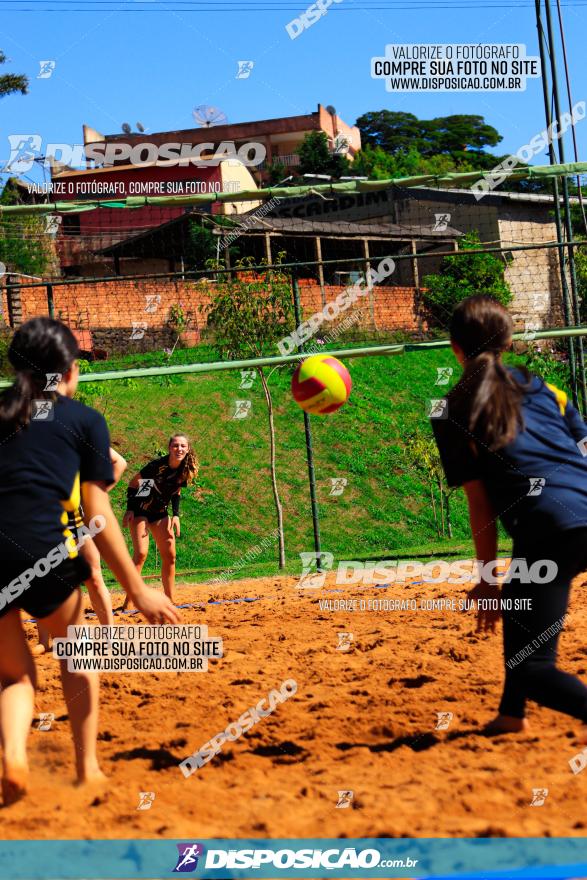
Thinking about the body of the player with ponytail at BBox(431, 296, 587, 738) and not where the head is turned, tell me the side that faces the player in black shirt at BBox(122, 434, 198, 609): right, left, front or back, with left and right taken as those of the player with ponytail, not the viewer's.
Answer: front

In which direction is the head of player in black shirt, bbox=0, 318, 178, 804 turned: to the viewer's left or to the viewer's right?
to the viewer's right

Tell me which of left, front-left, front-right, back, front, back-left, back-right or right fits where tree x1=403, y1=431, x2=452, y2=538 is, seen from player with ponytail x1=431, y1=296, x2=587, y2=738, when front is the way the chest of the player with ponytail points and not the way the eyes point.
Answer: front-right

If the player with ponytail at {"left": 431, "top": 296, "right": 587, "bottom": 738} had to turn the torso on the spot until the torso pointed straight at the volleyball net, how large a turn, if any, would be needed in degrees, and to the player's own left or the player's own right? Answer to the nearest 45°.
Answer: approximately 45° to the player's own right

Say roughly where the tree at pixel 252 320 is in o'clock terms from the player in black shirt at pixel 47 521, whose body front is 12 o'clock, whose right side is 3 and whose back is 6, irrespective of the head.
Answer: The tree is roughly at 11 o'clock from the player in black shirt.

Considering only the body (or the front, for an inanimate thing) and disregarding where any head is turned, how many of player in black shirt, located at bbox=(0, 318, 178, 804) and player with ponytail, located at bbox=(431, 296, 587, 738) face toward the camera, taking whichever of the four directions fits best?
0

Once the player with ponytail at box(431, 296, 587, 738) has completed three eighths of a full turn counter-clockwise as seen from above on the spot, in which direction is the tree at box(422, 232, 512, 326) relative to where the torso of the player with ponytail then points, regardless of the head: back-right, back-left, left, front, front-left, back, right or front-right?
back

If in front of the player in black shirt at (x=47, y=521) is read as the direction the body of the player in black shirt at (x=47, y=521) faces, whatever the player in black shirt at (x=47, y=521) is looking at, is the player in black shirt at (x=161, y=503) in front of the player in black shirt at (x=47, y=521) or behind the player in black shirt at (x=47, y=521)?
in front

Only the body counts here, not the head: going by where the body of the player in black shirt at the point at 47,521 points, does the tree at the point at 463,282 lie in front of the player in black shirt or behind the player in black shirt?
in front

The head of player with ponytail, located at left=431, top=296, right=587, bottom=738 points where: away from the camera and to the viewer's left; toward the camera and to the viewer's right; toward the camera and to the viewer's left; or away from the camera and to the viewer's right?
away from the camera and to the viewer's left

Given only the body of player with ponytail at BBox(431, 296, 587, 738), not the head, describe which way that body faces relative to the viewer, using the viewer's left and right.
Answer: facing away from the viewer and to the left of the viewer

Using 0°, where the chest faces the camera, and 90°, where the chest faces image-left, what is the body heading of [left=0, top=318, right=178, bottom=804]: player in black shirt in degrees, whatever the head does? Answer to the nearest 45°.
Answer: approximately 225°
